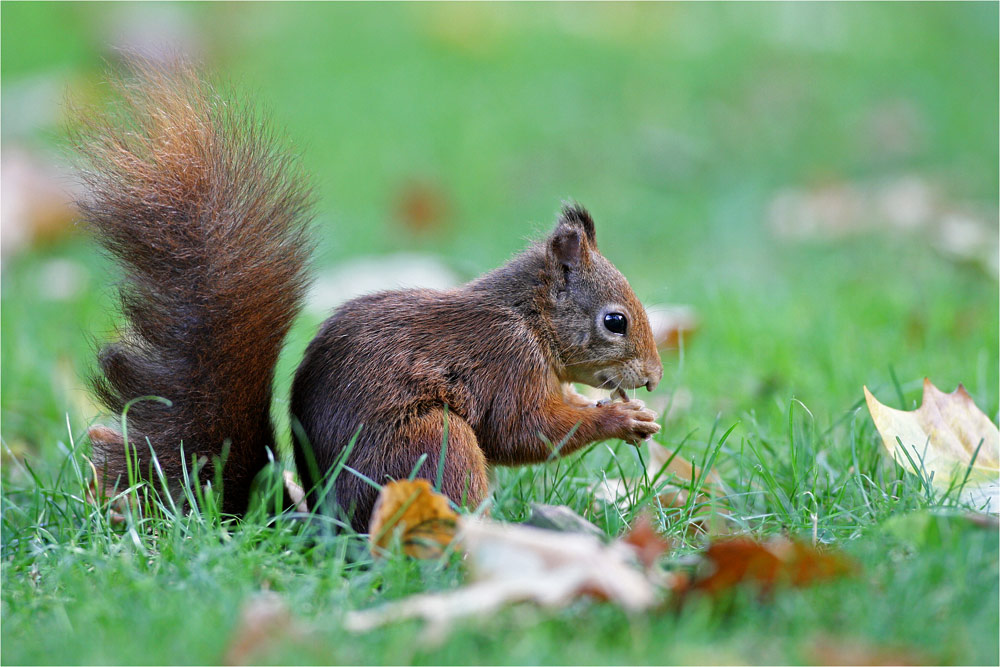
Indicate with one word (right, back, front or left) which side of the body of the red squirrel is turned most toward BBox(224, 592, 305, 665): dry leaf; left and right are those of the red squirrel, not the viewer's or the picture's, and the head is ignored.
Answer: right

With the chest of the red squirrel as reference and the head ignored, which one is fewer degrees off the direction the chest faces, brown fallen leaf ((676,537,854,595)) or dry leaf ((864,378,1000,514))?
the dry leaf

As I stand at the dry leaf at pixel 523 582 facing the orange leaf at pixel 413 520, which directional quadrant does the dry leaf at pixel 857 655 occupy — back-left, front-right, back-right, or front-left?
back-right

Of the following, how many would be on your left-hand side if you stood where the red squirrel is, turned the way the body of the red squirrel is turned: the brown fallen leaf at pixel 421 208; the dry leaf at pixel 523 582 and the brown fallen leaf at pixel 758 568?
1

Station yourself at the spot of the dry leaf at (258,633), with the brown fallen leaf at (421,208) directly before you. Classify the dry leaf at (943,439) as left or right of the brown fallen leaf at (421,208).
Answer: right

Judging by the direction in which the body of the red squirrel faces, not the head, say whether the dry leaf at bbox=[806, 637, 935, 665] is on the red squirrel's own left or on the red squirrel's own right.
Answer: on the red squirrel's own right

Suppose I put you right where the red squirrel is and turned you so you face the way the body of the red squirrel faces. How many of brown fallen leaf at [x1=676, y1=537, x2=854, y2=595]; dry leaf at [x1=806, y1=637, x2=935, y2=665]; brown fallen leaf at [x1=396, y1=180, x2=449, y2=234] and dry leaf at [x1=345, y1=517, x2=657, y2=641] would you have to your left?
1

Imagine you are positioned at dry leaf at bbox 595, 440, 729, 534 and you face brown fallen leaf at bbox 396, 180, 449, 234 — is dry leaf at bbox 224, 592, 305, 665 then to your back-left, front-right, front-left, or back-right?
back-left

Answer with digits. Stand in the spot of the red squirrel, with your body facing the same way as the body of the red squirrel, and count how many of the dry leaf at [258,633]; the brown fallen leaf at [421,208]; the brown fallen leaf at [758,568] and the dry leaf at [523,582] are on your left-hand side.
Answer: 1

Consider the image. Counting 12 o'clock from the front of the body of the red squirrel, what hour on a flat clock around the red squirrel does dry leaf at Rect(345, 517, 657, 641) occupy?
The dry leaf is roughly at 2 o'clock from the red squirrel.

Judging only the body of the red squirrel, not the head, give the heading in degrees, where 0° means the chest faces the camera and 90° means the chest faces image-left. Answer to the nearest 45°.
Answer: approximately 270°

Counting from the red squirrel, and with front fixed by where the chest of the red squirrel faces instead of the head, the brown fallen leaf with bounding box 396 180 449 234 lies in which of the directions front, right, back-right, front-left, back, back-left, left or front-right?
left
